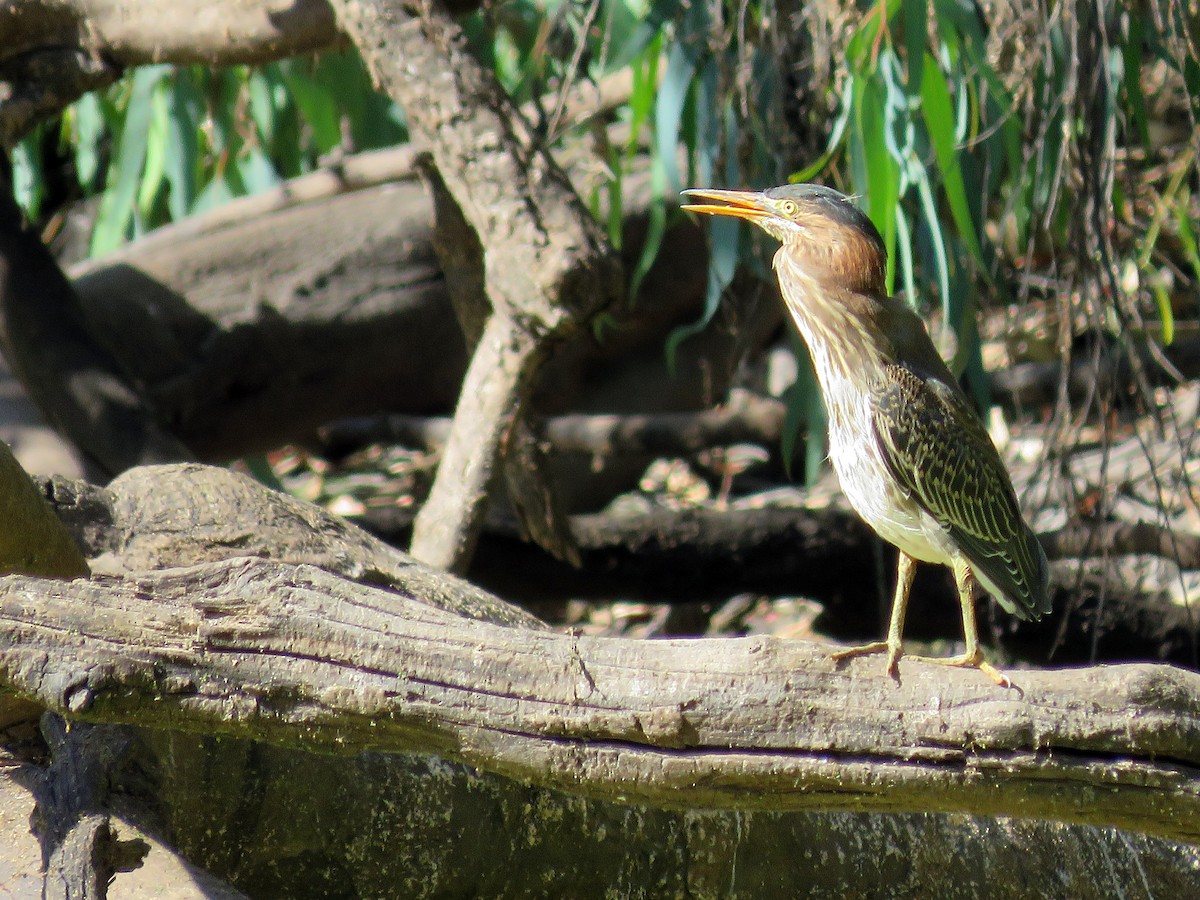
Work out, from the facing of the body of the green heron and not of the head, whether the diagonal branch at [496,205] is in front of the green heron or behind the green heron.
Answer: in front

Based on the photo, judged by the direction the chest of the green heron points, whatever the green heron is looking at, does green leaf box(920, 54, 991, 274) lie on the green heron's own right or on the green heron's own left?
on the green heron's own right

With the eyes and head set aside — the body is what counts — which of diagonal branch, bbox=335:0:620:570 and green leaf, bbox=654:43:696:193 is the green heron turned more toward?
the diagonal branch

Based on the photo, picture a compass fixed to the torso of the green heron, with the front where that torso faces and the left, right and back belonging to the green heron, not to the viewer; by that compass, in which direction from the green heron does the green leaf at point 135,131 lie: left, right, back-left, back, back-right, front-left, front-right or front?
front-right

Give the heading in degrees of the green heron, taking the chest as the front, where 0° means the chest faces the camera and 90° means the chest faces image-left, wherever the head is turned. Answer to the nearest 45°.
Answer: approximately 90°

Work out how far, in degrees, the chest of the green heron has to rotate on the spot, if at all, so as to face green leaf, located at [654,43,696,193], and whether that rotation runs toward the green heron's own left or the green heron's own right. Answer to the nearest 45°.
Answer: approximately 45° to the green heron's own right
